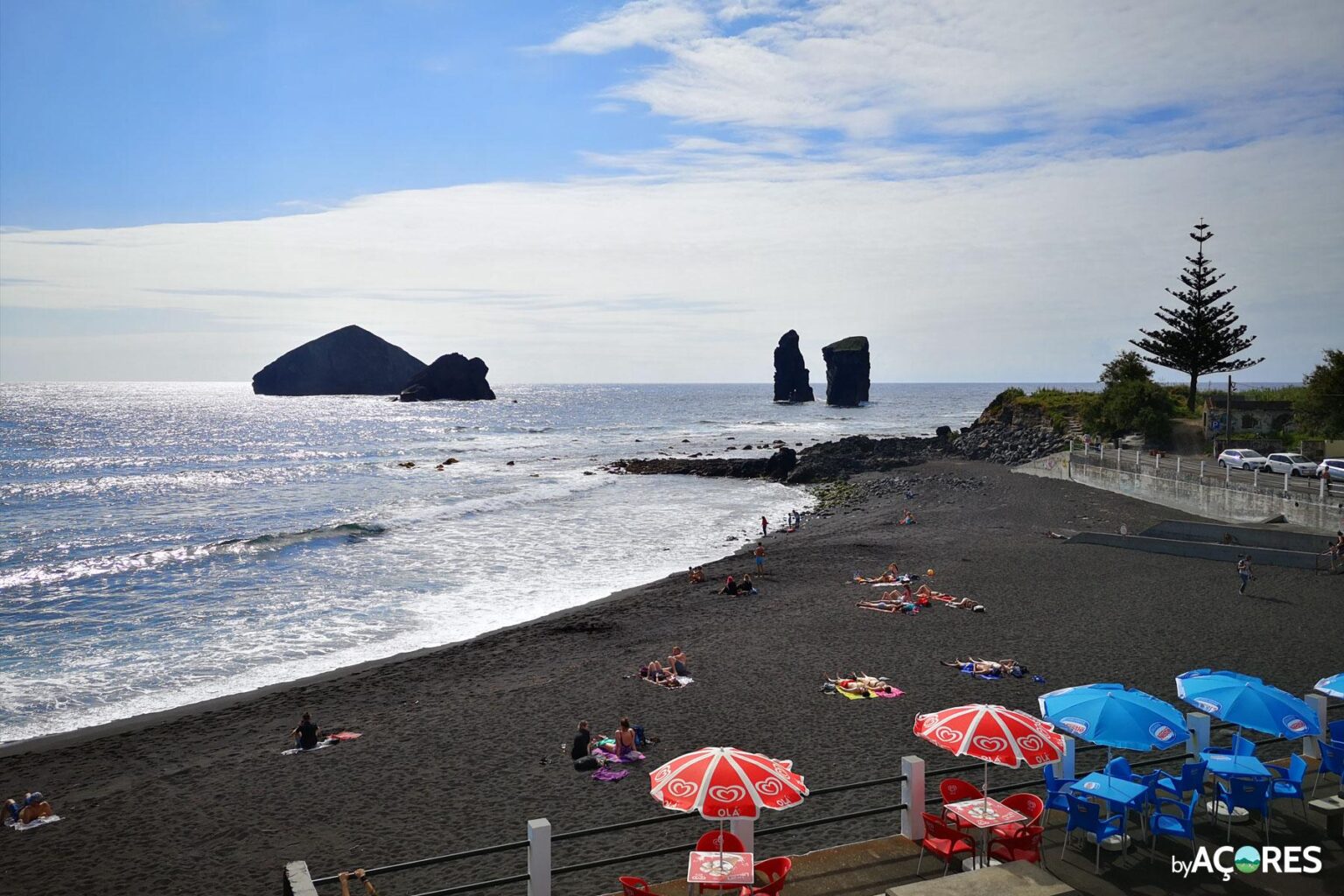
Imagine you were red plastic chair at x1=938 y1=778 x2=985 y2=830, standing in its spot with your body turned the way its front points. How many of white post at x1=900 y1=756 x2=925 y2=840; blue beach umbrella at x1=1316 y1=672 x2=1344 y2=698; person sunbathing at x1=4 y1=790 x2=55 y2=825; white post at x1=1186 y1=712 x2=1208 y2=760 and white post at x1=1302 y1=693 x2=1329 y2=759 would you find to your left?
3

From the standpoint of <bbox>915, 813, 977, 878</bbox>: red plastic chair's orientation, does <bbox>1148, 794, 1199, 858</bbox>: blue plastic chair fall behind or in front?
in front

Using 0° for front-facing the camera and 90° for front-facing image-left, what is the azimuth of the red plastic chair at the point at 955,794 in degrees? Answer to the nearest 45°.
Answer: approximately 315°

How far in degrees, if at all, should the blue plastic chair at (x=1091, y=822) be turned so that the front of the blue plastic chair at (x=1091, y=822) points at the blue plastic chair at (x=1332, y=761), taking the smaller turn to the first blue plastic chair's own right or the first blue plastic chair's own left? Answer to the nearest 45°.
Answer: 0° — it already faces it

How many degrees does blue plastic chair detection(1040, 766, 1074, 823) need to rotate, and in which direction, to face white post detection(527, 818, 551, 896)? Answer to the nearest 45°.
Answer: approximately 135° to its right

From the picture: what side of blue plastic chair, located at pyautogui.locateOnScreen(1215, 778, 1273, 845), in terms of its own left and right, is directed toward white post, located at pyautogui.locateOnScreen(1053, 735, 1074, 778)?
left

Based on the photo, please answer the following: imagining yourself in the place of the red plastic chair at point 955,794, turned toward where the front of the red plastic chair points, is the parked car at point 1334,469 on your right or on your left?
on your left

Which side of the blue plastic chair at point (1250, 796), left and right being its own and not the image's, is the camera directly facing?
back

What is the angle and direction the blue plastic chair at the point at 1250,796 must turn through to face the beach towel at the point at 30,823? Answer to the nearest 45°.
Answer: approximately 90° to its left

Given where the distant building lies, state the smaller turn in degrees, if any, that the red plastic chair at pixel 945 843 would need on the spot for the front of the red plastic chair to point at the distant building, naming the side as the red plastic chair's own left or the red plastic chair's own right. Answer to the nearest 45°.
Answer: approximately 45° to the red plastic chair's own left

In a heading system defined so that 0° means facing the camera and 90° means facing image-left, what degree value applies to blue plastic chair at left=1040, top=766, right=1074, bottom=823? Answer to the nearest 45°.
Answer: approximately 270°
